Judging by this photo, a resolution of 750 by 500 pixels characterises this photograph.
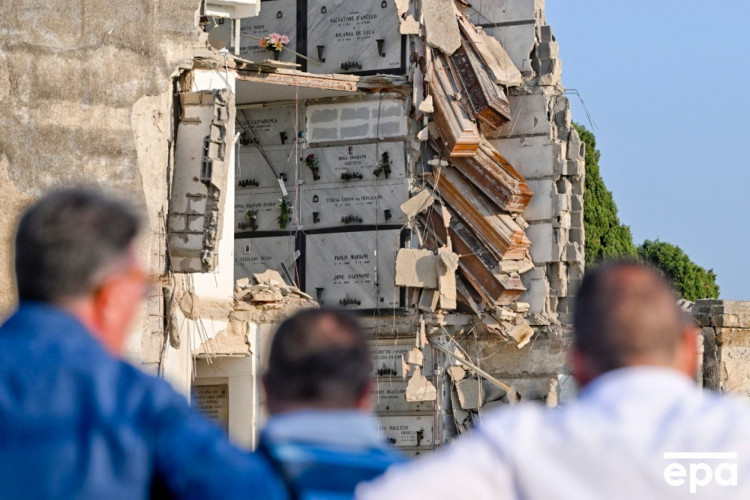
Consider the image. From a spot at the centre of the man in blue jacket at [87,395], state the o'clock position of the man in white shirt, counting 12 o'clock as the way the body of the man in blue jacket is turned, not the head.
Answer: The man in white shirt is roughly at 2 o'clock from the man in blue jacket.

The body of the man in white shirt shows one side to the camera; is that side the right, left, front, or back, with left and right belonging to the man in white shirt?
back

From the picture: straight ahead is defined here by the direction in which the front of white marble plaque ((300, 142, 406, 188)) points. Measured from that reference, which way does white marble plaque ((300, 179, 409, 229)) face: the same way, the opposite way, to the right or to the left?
the same way

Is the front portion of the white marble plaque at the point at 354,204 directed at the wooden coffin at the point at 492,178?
no

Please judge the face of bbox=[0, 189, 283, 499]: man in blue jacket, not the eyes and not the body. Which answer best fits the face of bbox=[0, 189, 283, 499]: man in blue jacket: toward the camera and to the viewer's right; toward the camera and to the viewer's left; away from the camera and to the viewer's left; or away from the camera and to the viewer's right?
away from the camera and to the viewer's right

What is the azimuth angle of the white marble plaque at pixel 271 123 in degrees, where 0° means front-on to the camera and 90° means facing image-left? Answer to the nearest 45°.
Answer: approximately 0°

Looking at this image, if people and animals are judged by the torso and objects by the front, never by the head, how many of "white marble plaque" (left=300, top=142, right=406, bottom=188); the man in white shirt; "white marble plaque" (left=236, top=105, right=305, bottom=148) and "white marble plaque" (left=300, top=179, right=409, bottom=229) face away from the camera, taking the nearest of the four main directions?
1

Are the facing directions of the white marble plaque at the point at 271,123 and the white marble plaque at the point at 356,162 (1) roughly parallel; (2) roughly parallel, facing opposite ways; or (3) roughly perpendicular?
roughly parallel

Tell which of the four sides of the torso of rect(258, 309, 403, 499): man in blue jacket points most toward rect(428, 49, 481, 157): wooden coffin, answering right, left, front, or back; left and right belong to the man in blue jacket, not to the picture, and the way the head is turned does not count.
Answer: front

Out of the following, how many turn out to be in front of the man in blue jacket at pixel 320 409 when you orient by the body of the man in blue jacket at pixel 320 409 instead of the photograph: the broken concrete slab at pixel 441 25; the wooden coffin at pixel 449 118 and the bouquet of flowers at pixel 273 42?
3

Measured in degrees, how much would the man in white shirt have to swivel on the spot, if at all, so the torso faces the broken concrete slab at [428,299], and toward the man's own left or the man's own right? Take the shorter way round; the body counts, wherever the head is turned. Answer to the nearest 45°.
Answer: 0° — they already face it

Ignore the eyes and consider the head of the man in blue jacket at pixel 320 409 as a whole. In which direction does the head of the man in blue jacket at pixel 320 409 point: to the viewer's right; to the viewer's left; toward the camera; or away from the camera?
away from the camera

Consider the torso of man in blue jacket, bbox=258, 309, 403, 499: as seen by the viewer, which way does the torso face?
away from the camera

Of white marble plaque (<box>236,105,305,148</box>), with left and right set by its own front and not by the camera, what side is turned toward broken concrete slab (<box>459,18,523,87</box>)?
left

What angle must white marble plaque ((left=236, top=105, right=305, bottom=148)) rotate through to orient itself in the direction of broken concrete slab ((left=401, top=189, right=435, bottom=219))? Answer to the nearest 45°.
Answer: approximately 90° to its left

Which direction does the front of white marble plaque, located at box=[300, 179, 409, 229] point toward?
toward the camera

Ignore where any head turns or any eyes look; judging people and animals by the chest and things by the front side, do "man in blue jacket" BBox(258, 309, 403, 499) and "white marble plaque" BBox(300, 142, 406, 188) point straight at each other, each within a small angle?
yes
